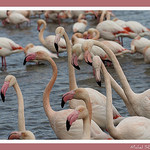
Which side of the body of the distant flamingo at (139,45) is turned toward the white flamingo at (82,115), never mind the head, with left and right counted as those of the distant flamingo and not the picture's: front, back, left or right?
left

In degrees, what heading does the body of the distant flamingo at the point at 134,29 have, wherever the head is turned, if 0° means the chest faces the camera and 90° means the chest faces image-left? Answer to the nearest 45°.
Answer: approximately 90°

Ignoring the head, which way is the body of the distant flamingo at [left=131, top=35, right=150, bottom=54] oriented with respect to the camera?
to the viewer's left

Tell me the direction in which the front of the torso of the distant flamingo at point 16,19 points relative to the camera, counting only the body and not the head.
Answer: to the viewer's left

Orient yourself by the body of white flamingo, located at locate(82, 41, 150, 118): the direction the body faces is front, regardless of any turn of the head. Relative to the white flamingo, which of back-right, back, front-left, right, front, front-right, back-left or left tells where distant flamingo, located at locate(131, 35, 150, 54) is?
right

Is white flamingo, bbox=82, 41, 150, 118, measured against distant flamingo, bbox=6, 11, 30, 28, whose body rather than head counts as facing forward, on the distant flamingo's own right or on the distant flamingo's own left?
on the distant flamingo's own left

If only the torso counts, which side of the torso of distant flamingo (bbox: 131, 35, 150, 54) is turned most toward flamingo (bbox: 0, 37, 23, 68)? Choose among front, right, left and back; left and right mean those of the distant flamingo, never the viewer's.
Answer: front

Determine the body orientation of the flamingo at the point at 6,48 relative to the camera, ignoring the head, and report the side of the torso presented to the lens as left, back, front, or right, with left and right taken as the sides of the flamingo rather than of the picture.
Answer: left

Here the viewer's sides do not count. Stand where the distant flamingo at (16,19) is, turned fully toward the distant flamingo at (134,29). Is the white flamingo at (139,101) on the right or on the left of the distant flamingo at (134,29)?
right

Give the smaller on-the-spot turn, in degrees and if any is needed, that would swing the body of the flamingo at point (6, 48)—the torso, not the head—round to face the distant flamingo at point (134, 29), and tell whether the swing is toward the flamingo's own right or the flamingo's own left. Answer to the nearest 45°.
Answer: approximately 180°

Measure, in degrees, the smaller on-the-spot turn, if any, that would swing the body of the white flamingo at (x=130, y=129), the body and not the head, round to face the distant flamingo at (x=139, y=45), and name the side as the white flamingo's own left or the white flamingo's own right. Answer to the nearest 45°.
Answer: approximately 90° to the white flamingo's own right

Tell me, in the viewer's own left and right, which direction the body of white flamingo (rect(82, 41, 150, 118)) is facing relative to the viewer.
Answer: facing to the left of the viewer
